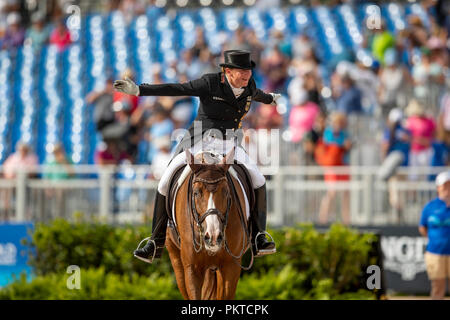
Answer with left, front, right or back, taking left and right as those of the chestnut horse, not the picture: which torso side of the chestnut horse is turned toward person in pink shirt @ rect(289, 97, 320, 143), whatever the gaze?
back

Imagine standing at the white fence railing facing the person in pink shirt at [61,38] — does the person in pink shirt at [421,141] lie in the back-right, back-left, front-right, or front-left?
front-right

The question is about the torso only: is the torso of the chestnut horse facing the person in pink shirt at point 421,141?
no

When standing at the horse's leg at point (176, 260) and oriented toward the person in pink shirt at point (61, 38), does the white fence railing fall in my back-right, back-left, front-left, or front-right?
front-right

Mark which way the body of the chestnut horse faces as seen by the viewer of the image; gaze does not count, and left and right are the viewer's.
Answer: facing the viewer

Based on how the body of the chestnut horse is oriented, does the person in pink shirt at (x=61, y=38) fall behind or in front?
behind

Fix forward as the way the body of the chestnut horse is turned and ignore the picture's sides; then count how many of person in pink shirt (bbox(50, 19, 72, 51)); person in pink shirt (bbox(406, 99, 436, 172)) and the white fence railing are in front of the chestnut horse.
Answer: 0

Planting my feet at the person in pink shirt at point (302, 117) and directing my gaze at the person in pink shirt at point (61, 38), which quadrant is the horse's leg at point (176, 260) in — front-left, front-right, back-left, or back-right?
back-left

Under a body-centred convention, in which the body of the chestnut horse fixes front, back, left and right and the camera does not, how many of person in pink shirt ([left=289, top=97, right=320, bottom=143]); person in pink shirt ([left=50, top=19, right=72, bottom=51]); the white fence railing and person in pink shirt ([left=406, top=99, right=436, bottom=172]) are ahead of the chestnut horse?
0

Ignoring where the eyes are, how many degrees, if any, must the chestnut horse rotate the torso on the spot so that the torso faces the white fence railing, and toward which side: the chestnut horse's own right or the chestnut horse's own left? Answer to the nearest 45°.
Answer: approximately 180°
